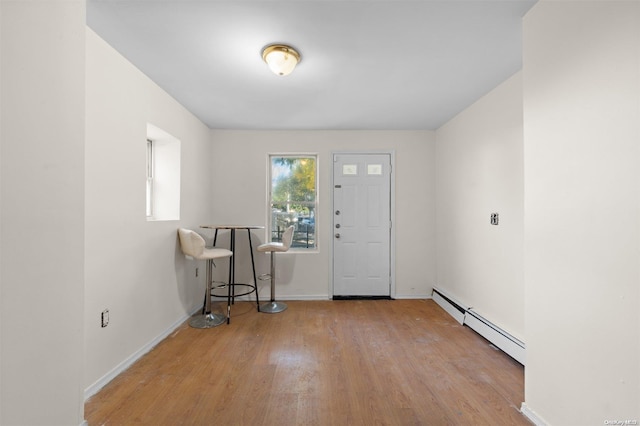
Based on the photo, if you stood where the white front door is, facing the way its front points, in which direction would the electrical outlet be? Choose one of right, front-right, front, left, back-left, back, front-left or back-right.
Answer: front-right

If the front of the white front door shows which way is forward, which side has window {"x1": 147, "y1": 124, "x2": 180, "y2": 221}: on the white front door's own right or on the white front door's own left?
on the white front door's own right

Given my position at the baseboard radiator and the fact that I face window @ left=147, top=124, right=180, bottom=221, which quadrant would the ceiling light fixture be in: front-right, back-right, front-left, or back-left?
front-left

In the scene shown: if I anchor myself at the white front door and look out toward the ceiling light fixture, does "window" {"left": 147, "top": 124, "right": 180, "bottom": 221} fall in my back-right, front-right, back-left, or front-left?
front-right

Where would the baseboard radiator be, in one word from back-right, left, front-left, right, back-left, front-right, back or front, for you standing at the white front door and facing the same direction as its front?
front-left

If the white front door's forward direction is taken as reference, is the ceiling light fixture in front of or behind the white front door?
in front

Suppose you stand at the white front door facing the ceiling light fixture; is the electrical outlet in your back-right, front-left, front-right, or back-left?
front-right

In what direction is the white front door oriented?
toward the camera

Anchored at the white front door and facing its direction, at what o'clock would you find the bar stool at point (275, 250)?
The bar stool is roughly at 2 o'clock from the white front door.
